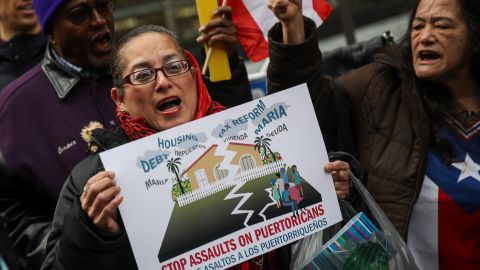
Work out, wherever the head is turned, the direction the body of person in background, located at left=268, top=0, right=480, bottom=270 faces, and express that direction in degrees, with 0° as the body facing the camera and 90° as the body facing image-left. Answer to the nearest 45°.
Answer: approximately 0°

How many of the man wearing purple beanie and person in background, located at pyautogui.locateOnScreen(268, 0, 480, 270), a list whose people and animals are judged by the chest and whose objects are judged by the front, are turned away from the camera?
0

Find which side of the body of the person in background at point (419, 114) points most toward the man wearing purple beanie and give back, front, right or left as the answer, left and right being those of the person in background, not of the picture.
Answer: right

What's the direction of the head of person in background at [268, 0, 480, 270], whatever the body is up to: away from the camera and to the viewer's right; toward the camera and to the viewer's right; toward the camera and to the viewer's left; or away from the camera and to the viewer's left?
toward the camera and to the viewer's left

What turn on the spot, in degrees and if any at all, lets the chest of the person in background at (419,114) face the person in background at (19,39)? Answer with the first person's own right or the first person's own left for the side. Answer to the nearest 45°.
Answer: approximately 90° to the first person's own right

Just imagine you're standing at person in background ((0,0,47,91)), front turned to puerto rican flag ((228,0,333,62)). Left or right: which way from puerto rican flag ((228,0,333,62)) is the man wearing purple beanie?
right

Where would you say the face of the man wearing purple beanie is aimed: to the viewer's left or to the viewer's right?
to the viewer's right

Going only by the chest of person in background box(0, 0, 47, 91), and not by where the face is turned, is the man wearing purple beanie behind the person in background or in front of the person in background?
in front

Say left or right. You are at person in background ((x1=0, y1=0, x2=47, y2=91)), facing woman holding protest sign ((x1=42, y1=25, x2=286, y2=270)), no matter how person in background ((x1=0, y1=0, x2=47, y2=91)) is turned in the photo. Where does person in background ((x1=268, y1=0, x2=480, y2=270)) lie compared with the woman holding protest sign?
left

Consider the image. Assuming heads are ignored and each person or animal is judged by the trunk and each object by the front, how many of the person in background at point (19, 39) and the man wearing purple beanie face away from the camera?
0

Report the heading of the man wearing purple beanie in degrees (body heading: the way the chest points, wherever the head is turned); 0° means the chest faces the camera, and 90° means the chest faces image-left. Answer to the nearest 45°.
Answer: approximately 315°
